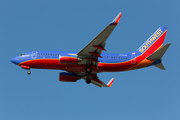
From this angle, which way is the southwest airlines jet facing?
to the viewer's left
